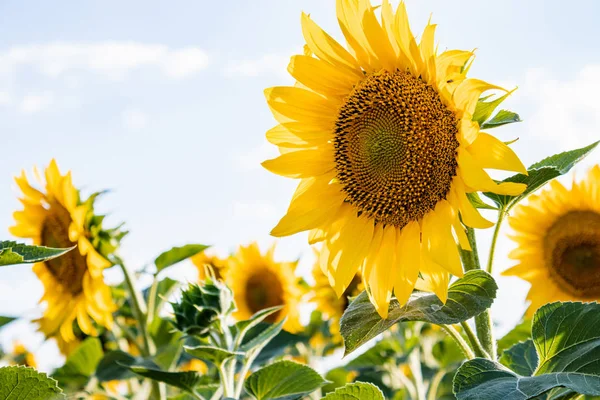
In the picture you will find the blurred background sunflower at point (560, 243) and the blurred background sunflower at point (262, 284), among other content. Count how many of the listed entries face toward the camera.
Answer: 2

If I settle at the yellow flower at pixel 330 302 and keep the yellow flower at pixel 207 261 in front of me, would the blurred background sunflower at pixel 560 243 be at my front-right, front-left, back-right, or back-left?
back-left

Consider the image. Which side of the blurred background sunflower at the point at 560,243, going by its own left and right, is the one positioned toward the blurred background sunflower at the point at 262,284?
right

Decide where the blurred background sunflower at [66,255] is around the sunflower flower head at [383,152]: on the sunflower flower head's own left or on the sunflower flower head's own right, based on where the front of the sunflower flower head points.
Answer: on the sunflower flower head's own right

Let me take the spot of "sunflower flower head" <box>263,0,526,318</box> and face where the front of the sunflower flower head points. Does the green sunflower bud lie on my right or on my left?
on my right

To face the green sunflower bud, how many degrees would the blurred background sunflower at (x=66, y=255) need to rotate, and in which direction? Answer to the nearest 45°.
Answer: approximately 135° to its left

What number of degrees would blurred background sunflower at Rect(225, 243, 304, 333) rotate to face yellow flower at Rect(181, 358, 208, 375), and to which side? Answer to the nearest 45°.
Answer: approximately 135° to its right

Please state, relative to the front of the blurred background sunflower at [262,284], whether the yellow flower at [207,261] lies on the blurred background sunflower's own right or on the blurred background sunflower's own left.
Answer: on the blurred background sunflower's own right

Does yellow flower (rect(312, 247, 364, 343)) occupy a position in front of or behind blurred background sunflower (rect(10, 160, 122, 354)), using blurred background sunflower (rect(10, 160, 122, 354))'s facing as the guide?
behind

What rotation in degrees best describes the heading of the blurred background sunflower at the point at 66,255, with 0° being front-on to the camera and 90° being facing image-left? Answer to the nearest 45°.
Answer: approximately 45°

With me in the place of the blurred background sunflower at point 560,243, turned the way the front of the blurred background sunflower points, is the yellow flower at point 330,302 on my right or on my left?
on my right

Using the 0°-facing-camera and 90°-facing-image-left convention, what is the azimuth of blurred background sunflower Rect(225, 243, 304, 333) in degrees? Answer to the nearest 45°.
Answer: approximately 0°

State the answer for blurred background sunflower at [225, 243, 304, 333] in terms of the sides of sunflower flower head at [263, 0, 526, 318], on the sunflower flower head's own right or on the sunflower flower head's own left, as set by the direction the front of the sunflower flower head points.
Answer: on the sunflower flower head's own right
